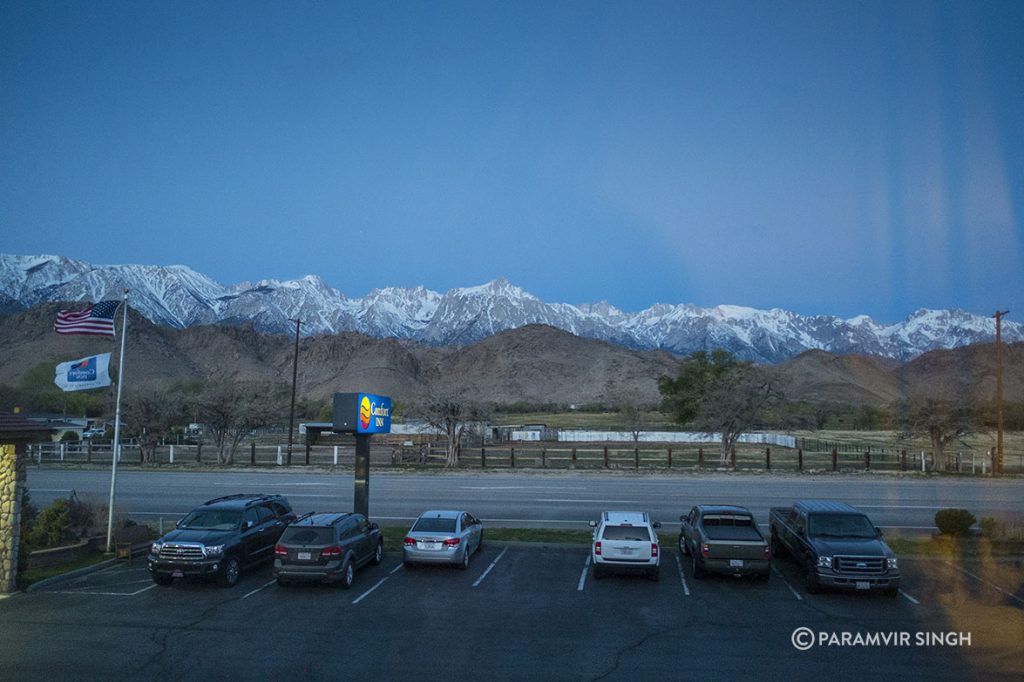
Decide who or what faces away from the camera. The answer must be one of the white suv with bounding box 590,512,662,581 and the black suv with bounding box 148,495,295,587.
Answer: the white suv

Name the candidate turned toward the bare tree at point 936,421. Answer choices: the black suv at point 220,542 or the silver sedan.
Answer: the silver sedan

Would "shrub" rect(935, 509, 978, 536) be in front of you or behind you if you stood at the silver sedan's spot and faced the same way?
in front

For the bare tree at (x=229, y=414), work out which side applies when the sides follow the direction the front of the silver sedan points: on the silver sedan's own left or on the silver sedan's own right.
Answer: on the silver sedan's own left

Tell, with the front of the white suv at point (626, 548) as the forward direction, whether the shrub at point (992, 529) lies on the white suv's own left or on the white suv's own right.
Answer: on the white suv's own right

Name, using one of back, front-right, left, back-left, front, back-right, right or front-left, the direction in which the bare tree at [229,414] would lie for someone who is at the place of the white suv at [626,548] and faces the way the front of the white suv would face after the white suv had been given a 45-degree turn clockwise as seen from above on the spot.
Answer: left

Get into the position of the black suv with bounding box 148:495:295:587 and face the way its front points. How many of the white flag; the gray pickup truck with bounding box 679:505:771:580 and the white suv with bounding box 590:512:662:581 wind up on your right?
1

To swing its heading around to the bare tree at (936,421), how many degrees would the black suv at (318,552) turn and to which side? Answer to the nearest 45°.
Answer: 0° — it already faces it

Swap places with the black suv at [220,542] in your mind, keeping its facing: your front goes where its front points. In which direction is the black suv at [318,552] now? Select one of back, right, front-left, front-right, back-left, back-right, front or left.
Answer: left

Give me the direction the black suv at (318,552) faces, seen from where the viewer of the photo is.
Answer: facing away from the viewer and to the right of the viewer

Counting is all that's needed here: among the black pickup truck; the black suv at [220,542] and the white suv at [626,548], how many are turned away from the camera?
1

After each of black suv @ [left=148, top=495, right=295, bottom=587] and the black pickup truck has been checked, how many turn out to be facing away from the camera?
0

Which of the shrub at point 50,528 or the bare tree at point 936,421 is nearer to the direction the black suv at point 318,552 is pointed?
the bare tree

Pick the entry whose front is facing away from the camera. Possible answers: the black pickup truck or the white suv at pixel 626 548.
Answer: the white suv

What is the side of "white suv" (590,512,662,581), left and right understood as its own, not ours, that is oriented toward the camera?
back

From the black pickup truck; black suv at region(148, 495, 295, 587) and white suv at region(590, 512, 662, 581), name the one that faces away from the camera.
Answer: the white suv

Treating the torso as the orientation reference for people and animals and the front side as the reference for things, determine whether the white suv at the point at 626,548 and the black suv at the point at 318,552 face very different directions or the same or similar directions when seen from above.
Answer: same or similar directions

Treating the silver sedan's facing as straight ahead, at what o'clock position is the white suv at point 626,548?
The white suv is roughly at 2 o'clock from the silver sedan.

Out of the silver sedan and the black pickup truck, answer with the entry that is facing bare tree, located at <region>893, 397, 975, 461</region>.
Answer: the silver sedan

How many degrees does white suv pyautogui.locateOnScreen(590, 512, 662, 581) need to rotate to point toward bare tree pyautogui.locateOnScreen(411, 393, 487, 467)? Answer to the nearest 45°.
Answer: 0° — it already faces it

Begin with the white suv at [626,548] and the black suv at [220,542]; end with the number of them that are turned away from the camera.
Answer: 1
